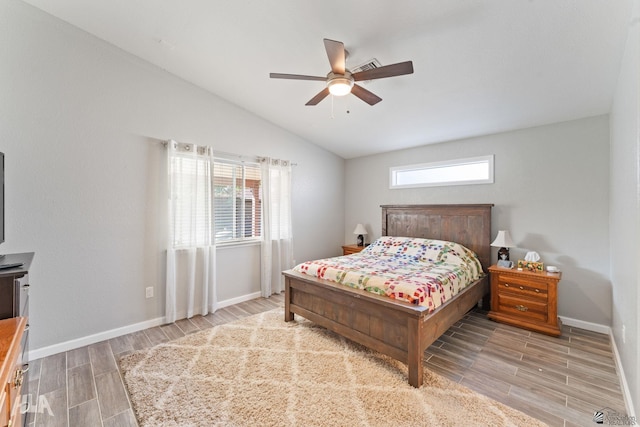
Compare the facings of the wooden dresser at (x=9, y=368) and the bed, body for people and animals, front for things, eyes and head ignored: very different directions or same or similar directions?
very different directions

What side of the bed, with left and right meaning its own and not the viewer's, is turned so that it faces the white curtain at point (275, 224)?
right

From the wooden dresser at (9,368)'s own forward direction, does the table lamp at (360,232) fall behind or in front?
in front

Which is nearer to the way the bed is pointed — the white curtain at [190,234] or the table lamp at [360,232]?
the white curtain

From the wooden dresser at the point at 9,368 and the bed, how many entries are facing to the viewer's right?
1

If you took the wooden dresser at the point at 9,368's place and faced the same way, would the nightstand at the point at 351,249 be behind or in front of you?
in front

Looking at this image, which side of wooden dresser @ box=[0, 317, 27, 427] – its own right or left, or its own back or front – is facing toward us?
right

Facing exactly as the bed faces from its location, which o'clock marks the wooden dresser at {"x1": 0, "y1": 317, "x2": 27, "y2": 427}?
The wooden dresser is roughly at 12 o'clock from the bed.
